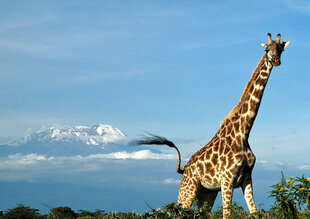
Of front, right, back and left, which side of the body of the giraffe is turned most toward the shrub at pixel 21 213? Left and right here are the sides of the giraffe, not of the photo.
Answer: back
